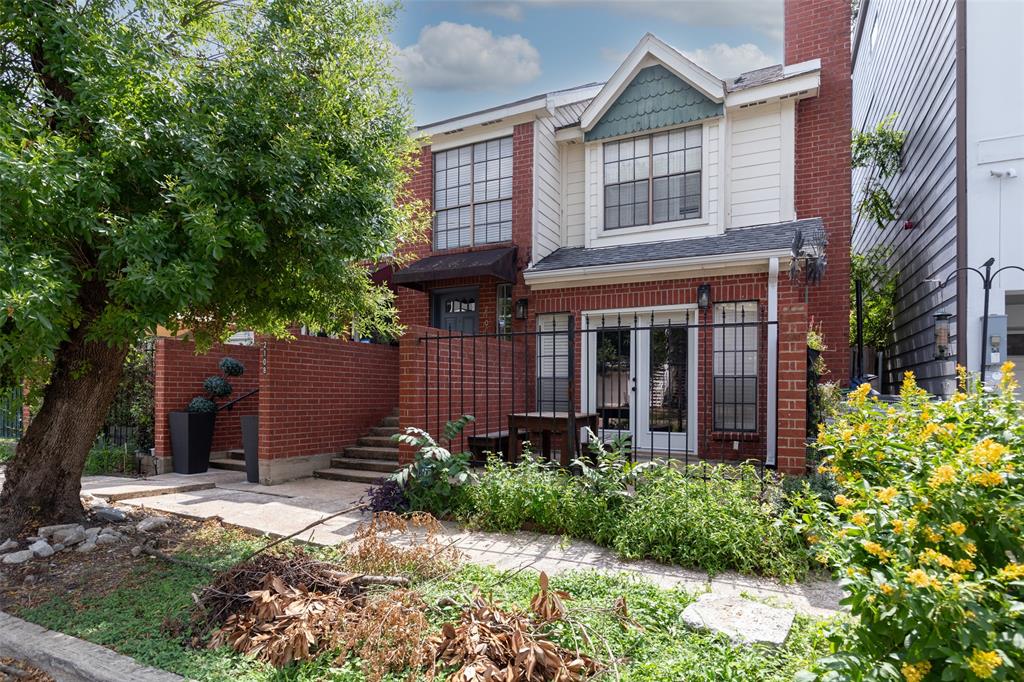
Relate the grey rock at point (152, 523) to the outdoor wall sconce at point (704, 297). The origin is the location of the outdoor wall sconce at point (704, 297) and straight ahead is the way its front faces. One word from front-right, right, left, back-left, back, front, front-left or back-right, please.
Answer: front-right

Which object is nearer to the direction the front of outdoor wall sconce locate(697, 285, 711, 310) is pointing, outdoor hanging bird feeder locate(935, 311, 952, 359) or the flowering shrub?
the flowering shrub

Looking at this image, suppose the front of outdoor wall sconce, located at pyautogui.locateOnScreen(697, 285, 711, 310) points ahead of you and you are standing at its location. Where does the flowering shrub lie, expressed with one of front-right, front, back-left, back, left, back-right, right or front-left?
front

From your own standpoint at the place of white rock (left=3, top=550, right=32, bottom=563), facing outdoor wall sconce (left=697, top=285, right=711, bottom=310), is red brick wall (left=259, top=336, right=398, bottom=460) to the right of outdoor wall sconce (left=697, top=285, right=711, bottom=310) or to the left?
left

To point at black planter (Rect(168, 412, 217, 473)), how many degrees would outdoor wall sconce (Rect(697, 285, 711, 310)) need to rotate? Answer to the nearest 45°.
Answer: approximately 90° to its right

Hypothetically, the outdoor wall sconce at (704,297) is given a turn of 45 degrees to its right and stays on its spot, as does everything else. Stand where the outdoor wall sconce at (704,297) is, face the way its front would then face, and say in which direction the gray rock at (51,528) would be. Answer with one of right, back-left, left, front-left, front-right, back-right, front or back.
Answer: front

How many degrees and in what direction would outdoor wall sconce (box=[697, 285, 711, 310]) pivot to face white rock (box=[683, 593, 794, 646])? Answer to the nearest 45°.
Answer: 0° — it already faces it

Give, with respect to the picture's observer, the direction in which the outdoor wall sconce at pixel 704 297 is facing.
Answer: facing the viewer

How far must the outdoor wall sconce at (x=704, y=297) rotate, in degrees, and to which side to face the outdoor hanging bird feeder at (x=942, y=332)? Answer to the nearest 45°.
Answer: approximately 90° to its left

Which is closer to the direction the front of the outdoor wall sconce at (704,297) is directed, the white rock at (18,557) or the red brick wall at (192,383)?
the white rock

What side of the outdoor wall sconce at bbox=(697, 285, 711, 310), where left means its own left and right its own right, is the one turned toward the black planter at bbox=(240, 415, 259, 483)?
right
